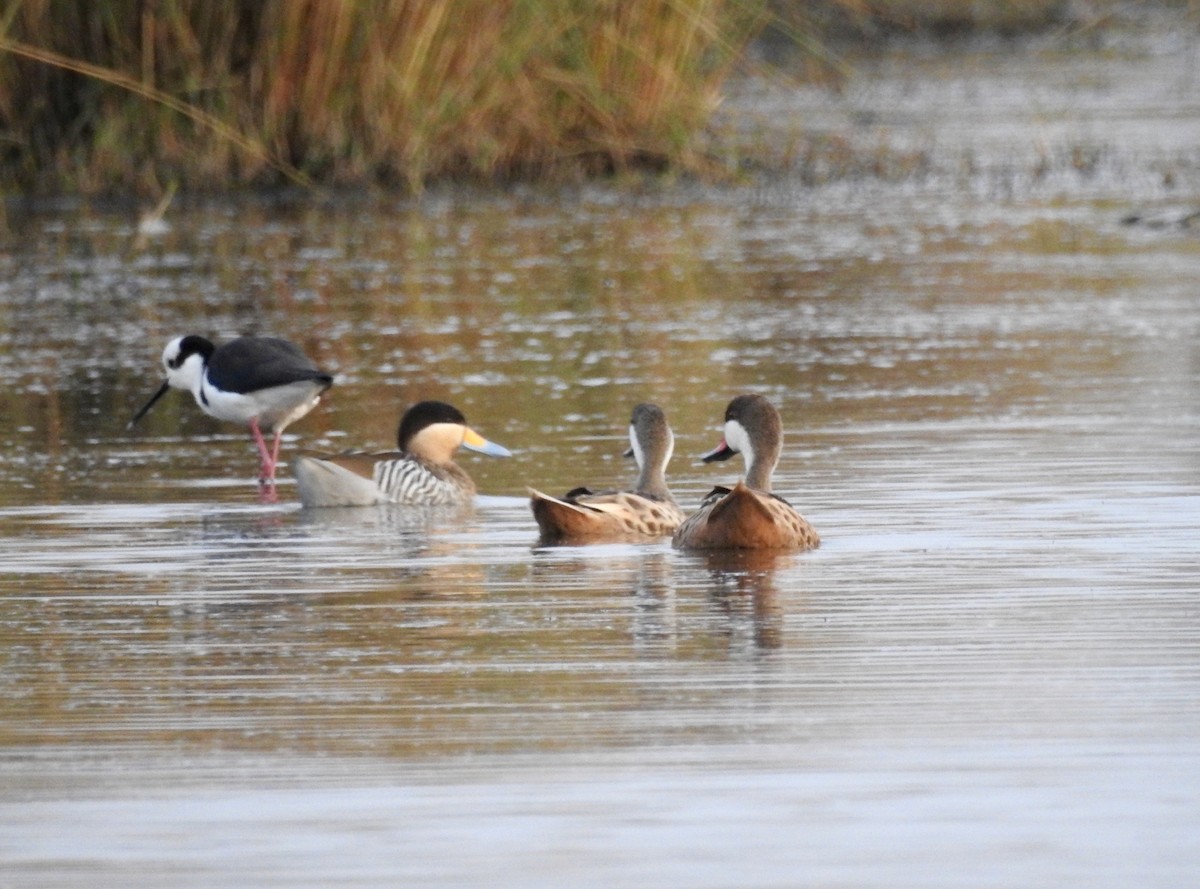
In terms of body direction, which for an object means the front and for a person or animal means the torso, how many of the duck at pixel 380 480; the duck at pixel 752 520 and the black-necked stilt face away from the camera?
1

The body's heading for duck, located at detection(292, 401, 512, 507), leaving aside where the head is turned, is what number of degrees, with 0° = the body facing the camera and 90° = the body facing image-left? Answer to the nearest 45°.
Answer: approximately 270°

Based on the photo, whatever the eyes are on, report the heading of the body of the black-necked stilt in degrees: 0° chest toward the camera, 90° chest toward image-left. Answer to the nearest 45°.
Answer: approximately 90°

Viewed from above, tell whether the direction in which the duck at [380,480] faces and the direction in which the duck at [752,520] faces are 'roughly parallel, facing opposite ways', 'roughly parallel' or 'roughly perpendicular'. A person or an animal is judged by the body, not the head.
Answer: roughly perpendicular

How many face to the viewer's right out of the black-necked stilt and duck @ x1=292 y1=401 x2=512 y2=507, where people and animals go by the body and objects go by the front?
1

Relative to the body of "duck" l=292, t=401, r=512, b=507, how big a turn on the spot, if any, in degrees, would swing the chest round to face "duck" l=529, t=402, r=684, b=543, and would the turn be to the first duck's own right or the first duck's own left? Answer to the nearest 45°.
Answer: approximately 45° to the first duck's own right

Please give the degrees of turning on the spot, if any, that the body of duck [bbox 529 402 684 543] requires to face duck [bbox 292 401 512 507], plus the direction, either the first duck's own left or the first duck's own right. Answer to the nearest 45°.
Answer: approximately 90° to the first duck's own left

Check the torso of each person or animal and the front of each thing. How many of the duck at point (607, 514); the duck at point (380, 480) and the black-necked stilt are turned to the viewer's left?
1

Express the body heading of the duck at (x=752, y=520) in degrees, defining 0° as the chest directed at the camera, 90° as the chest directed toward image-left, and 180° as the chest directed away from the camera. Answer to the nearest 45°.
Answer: approximately 180°

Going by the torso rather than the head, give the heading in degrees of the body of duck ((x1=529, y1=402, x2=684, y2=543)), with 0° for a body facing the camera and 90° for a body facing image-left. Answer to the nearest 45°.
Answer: approximately 225°

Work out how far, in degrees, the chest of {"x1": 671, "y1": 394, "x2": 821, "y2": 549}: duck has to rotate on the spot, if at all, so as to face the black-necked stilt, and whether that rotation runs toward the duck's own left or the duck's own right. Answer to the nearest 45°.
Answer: approximately 45° to the duck's own left

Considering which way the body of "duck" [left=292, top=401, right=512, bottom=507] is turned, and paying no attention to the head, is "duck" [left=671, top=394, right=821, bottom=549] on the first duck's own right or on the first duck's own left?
on the first duck's own right
